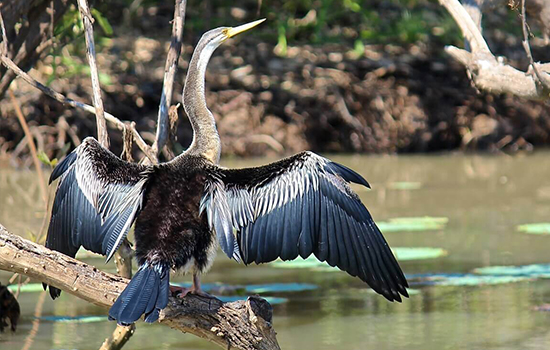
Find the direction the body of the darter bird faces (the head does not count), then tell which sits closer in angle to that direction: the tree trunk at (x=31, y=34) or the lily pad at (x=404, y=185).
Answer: the lily pad

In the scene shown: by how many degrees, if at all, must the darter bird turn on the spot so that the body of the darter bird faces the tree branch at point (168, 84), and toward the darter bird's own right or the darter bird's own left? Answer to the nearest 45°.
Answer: approximately 45° to the darter bird's own left

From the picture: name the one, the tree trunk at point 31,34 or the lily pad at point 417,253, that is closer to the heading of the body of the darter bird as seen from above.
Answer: the lily pad

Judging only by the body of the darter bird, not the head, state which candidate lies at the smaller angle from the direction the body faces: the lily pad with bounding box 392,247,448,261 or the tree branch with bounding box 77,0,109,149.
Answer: the lily pad

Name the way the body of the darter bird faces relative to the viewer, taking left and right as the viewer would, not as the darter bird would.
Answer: facing away from the viewer and to the right of the viewer

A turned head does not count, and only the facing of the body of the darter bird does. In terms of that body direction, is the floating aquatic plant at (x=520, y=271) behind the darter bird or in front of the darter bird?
in front

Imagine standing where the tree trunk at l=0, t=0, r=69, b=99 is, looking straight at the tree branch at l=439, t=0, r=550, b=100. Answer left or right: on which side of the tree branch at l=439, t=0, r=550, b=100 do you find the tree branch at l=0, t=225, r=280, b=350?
right

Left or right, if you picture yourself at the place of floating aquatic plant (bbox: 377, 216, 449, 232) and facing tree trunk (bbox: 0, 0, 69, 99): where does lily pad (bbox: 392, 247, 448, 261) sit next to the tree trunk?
left
